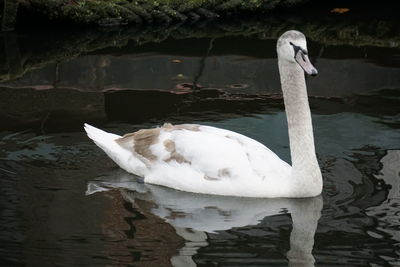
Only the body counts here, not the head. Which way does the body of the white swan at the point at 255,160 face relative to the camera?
to the viewer's right
